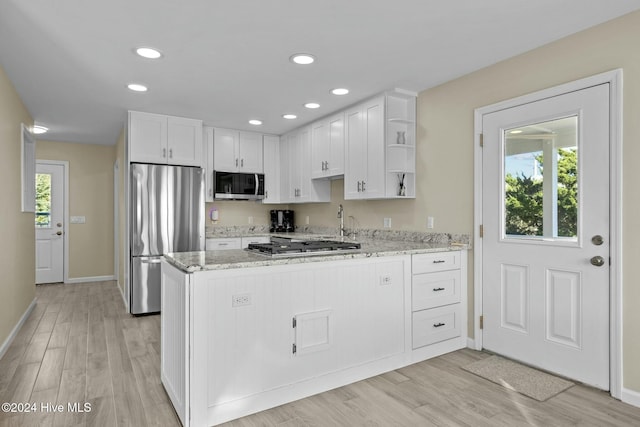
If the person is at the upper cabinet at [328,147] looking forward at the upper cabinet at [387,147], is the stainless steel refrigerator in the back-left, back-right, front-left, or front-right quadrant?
back-right

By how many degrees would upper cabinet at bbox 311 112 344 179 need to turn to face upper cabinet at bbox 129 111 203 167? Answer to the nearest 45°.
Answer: approximately 45° to its right
